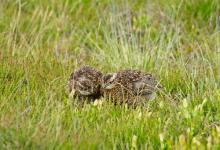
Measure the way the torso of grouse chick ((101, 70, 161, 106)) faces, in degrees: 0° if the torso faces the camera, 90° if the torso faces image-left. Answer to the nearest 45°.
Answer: approximately 90°

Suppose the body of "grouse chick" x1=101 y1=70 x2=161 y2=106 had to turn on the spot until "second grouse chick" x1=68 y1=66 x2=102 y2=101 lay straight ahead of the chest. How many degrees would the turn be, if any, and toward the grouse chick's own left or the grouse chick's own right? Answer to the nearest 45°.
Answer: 0° — it already faces it
